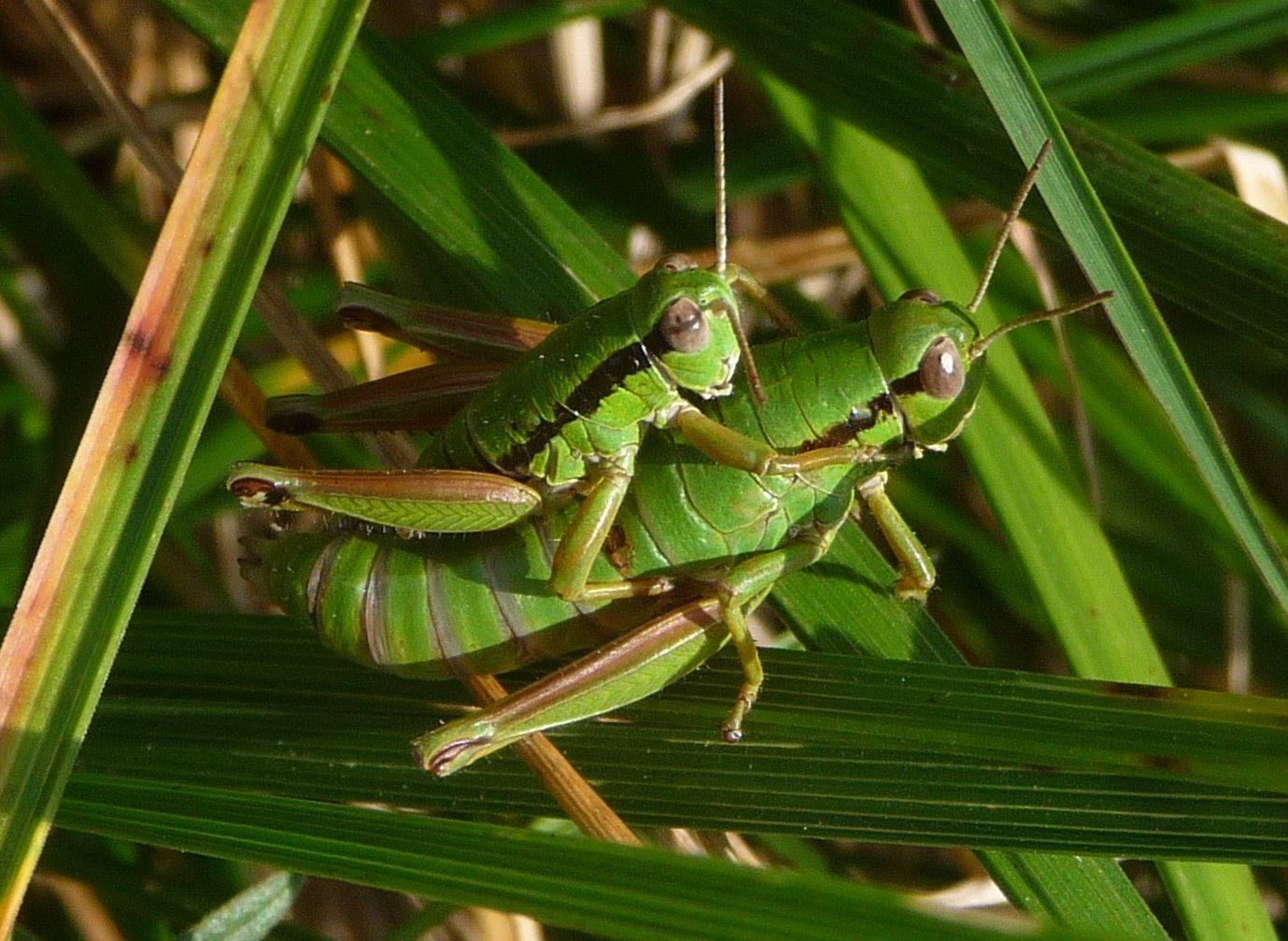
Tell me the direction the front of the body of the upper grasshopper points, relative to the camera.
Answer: to the viewer's right

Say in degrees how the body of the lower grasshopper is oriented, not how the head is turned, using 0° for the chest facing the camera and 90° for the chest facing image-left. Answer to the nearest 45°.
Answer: approximately 270°
